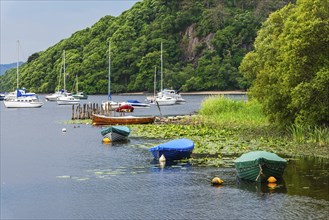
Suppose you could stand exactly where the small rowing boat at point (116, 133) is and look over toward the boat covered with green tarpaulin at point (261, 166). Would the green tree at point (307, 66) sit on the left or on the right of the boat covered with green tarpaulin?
left

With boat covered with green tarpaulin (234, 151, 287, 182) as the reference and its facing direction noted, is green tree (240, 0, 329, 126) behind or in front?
behind
